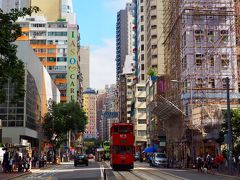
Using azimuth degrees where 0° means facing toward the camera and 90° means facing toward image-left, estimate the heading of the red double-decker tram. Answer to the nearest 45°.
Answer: approximately 0°

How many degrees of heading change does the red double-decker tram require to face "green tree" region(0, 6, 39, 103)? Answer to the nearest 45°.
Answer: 0° — it already faces it
